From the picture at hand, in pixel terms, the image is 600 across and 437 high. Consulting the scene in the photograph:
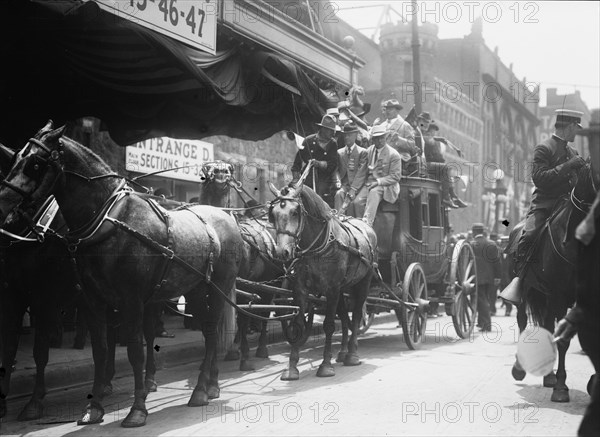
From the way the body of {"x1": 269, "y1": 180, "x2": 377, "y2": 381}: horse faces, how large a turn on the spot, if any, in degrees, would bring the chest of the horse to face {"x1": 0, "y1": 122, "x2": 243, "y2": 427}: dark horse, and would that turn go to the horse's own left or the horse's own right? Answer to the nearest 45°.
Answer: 0° — it already faces it

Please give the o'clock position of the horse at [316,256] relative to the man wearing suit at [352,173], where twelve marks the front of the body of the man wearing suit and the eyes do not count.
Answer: The horse is roughly at 11 o'clock from the man wearing suit.

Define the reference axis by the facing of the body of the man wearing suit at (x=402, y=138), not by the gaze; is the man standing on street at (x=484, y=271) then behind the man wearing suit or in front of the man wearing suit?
behind

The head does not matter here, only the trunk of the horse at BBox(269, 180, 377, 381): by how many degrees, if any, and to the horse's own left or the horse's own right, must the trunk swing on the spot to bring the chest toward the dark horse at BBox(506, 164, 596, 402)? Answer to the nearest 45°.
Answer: approximately 90° to the horse's own left

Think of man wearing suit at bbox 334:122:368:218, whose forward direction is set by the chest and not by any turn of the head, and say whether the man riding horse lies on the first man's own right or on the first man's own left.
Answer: on the first man's own left
